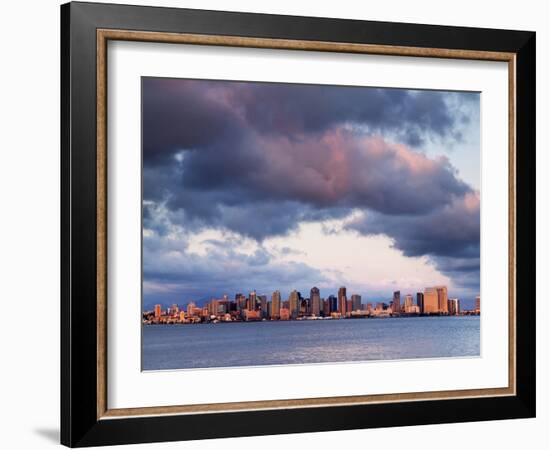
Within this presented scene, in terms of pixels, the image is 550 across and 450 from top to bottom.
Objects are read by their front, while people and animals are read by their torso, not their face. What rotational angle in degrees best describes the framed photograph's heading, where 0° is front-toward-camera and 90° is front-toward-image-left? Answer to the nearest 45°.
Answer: approximately 315°
